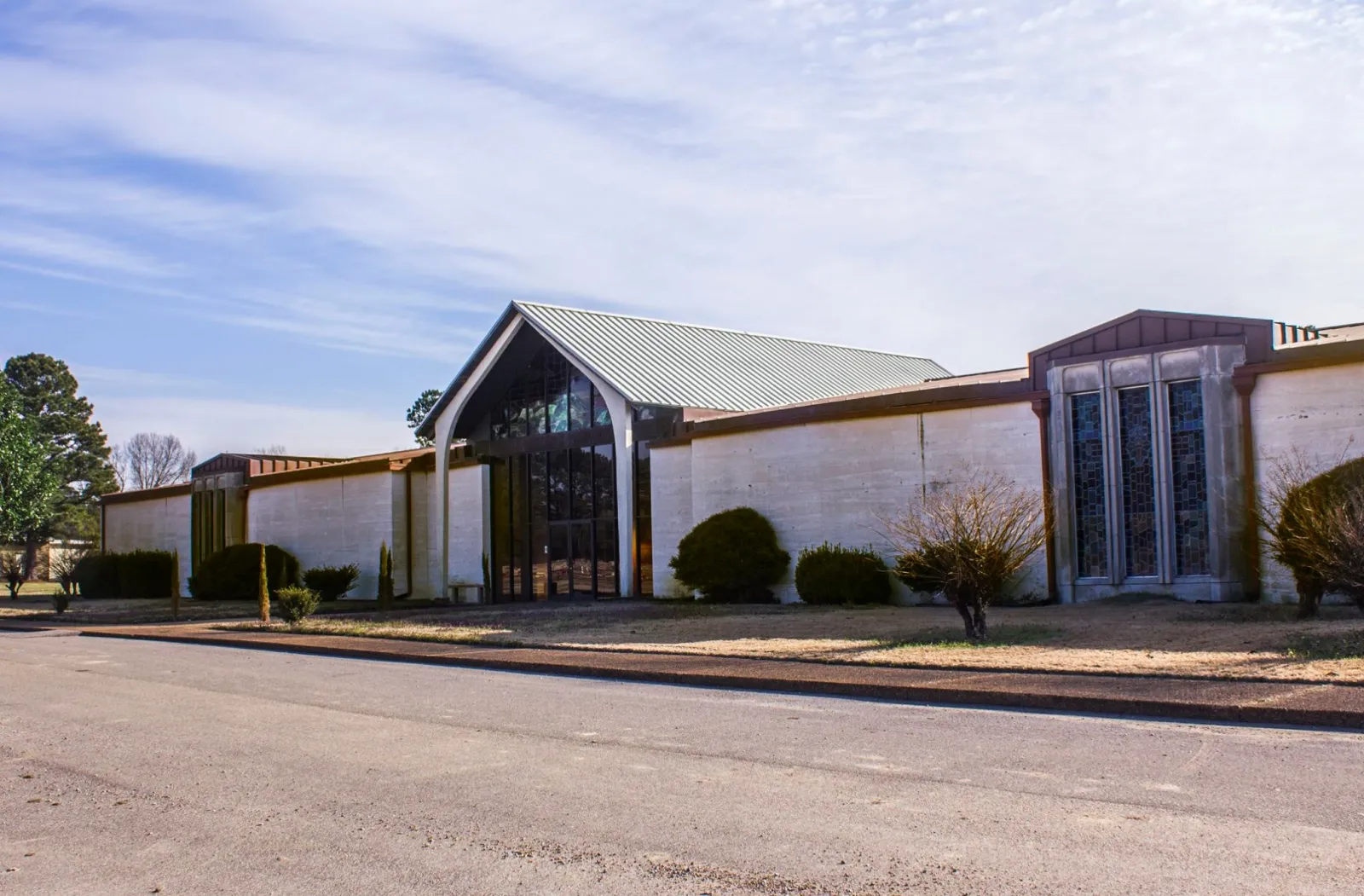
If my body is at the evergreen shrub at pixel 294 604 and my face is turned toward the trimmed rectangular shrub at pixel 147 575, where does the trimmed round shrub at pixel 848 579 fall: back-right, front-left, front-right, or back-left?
back-right

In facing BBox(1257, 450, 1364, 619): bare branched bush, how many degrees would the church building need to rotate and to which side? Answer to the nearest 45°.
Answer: approximately 90° to its left

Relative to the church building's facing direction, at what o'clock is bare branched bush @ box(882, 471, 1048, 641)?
The bare branched bush is roughly at 10 o'clock from the church building.

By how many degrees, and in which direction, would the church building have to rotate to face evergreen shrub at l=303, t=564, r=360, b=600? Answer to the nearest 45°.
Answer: approximately 90° to its right

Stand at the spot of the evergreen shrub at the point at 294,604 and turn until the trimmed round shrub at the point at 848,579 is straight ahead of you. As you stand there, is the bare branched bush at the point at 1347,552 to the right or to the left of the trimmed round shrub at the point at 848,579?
right

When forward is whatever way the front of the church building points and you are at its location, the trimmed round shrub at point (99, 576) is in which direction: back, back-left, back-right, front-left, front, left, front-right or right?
right

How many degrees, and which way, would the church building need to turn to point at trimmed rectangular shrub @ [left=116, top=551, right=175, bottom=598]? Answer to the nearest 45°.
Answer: approximately 90° to its right

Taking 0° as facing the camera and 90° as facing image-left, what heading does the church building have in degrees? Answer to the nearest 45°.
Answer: approximately 45°

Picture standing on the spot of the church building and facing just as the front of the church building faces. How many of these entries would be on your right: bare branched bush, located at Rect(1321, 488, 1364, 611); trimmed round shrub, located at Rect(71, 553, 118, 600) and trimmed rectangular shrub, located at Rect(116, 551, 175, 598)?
2

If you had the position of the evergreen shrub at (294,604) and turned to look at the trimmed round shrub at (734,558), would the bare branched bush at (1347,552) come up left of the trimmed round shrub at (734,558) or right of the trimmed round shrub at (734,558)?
right
